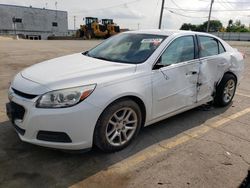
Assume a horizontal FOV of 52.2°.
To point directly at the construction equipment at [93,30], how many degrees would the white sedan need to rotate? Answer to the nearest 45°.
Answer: approximately 135° to its right

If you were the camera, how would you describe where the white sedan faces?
facing the viewer and to the left of the viewer
